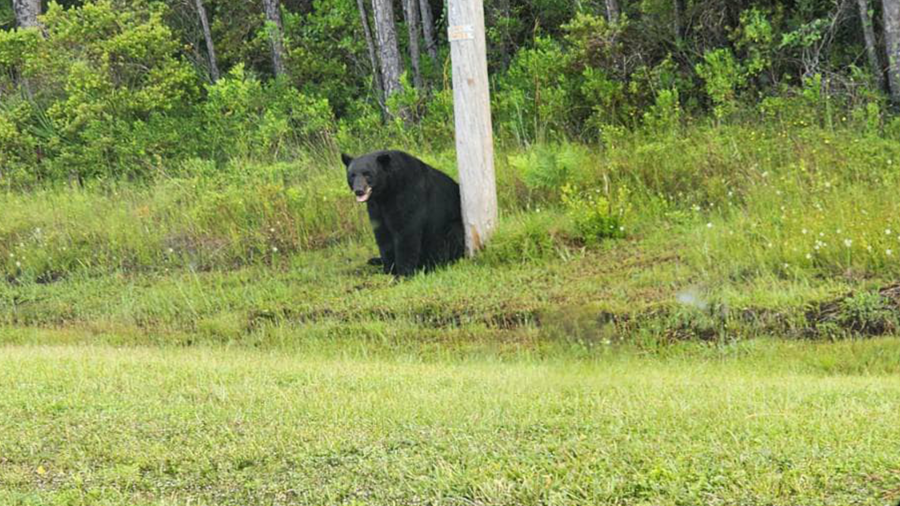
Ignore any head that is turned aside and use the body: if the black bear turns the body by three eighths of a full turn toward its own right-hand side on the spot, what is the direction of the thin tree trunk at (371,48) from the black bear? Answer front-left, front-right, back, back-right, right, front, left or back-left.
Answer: front

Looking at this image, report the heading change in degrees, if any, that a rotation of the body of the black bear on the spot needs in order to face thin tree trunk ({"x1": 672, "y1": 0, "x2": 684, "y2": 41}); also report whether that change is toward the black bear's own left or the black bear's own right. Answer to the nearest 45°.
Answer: approximately 180°

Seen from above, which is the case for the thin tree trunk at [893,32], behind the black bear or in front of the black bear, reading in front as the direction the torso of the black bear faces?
behind

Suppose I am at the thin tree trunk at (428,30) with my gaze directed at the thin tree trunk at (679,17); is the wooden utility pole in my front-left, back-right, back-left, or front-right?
front-right

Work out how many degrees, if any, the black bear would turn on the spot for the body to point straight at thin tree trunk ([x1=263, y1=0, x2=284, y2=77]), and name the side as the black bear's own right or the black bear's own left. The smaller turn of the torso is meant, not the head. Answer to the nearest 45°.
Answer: approximately 135° to the black bear's own right

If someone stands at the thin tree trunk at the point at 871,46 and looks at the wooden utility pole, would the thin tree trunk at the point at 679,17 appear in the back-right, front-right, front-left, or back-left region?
front-right

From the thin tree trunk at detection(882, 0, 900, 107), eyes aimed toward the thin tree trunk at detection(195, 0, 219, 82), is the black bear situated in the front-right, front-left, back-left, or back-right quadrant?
front-left

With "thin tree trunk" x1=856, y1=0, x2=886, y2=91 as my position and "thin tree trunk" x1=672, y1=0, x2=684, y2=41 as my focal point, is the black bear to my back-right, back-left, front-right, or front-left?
front-left

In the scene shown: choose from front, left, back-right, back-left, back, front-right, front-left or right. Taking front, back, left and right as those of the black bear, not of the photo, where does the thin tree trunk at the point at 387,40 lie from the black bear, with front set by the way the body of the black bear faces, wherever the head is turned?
back-right

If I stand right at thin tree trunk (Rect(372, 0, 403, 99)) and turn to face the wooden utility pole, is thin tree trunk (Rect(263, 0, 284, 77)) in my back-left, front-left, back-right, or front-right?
back-right

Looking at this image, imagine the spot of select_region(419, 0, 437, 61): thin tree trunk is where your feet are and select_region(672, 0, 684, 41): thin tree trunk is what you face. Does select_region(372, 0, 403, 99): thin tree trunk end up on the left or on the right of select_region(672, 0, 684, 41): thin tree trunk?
right

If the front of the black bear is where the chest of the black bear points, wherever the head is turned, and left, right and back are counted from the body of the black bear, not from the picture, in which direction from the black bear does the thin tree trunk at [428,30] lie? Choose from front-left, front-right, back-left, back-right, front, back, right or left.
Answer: back-right

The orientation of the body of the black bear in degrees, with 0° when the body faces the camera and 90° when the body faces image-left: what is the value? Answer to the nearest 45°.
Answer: approximately 45°
